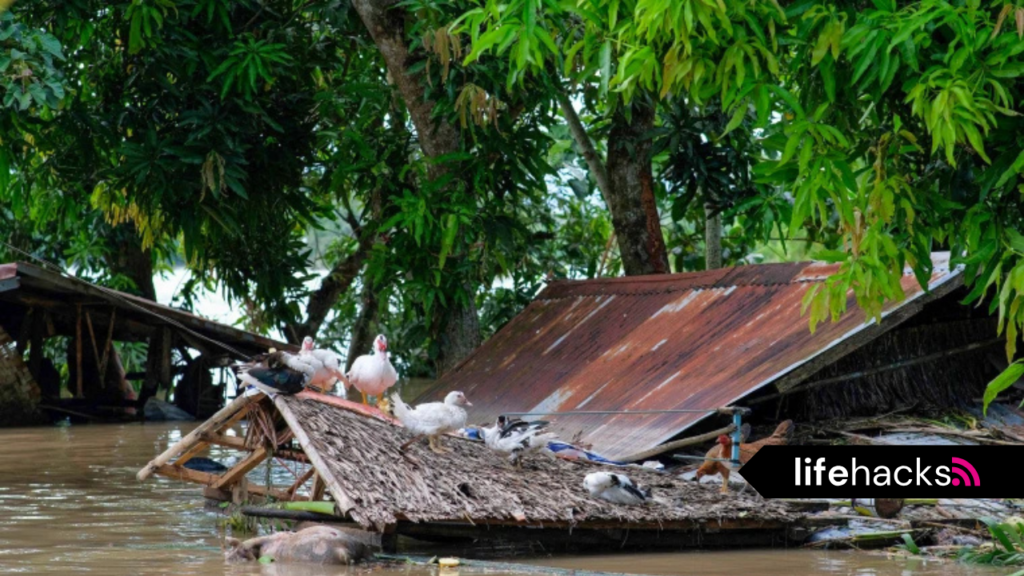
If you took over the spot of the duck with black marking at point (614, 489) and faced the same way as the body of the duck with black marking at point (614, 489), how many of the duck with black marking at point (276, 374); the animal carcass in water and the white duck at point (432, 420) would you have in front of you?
3

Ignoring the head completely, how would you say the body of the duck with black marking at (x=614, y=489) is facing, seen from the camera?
to the viewer's left

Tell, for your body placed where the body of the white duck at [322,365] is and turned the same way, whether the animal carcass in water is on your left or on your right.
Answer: on your left

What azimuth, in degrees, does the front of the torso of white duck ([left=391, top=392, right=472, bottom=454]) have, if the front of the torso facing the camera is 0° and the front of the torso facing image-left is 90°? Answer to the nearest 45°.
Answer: approximately 270°

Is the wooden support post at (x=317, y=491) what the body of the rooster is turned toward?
yes

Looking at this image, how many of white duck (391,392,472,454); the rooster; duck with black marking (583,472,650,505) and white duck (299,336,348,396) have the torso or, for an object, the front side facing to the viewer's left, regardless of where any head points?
3

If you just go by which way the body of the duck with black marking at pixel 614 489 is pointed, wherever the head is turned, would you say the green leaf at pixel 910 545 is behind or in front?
behind

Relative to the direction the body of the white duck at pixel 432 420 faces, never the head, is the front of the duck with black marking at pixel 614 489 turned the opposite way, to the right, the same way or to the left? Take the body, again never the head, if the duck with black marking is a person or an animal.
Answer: the opposite way

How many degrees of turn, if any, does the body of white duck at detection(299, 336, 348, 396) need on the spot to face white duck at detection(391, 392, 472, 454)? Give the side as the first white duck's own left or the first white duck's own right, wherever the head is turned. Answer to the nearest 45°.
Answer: approximately 135° to the first white duck's own left

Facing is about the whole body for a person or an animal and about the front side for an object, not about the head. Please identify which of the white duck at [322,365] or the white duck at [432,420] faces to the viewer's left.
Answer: the white duck at [322,365]

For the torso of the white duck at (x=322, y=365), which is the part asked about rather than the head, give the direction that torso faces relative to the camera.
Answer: to the viewer's left

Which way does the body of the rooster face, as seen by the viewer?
to the viewer's left
